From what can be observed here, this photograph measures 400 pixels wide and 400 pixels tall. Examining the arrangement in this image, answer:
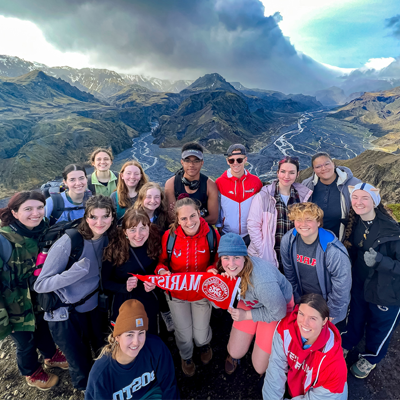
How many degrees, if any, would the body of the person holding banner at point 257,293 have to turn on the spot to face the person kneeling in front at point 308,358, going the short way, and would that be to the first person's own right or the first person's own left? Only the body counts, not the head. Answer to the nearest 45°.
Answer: approximately 90° to the first person's own left

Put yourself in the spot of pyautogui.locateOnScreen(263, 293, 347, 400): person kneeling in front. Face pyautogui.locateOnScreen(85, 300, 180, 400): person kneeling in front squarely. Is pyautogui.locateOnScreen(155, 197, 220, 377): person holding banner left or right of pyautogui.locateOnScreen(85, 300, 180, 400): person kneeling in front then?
right

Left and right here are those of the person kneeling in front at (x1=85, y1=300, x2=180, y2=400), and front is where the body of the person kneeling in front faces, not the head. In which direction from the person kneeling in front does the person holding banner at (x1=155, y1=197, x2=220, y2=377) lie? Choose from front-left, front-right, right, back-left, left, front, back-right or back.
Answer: back-left

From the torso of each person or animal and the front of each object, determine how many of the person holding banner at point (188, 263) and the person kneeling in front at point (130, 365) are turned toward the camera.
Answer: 2

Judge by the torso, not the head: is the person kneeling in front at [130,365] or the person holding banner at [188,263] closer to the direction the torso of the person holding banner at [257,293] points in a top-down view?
the person kneeling in front

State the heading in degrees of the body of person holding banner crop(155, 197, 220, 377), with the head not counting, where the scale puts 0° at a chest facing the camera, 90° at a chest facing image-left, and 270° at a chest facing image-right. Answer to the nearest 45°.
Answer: approximately 0°

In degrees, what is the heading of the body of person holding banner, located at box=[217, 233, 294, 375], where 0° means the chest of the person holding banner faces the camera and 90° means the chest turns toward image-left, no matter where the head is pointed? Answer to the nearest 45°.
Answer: approximately 45°
